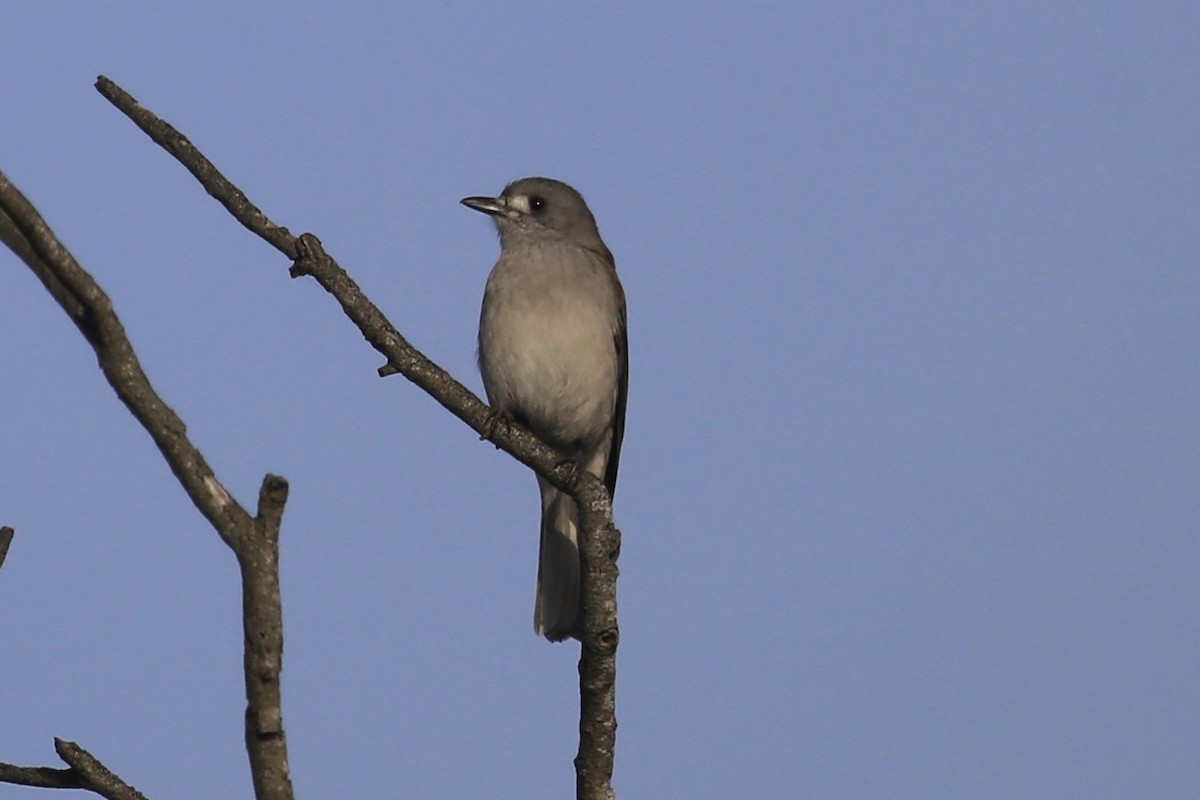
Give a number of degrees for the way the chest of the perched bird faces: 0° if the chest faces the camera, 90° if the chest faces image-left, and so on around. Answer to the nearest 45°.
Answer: approximately 45°
